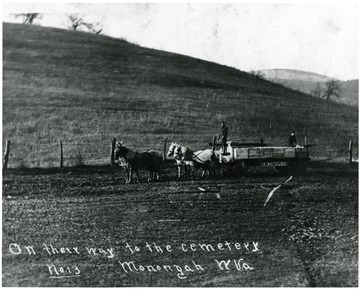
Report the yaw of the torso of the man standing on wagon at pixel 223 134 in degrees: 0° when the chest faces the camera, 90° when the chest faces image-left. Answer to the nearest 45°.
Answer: approximately 90°

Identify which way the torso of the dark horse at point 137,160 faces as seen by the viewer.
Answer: to the viewer's left

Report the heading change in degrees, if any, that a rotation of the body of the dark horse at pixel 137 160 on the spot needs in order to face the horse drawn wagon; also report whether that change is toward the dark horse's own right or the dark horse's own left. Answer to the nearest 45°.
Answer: approximately 180°

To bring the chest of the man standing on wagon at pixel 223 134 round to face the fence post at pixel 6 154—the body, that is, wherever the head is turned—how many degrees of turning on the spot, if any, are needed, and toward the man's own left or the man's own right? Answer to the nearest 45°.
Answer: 0° — they already face it

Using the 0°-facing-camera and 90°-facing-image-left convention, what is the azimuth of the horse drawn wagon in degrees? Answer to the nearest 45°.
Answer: approximately 90°

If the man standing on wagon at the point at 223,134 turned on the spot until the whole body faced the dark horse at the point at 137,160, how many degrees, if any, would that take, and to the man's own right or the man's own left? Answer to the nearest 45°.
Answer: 0° — they already face it

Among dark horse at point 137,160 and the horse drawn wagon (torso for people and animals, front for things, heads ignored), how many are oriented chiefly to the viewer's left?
2
